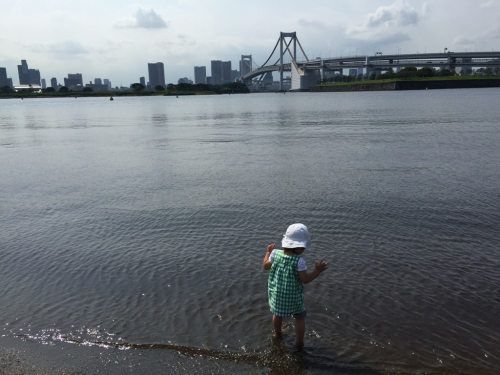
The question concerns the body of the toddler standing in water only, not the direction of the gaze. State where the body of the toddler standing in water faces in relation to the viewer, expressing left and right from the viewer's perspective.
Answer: facing away from the viewer and to the right of the viewer
